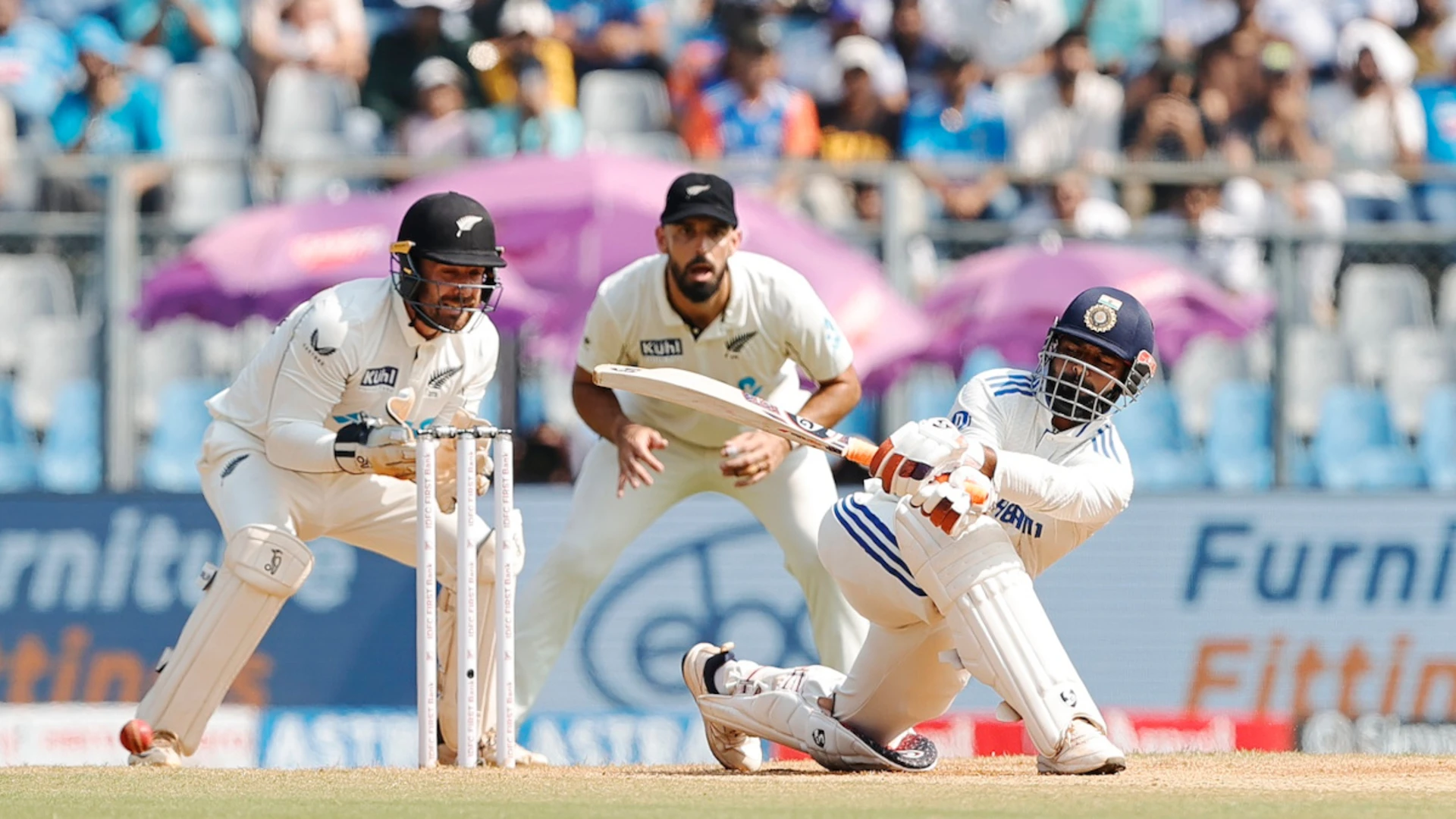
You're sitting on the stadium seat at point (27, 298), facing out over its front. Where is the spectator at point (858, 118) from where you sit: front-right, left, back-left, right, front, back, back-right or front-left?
left

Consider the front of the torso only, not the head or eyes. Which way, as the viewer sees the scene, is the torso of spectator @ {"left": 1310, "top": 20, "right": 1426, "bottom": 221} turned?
toward the camera

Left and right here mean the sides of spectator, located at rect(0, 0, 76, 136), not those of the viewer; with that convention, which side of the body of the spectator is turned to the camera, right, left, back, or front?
front

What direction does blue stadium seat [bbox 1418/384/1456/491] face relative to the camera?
toward the camera

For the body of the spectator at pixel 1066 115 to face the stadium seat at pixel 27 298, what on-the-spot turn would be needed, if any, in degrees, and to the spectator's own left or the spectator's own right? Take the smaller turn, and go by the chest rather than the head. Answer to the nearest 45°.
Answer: approximately 45° to the spectator's own right

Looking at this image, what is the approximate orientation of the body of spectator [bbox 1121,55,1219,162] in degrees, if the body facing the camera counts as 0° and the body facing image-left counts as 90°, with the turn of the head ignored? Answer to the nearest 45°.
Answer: approximately 0°

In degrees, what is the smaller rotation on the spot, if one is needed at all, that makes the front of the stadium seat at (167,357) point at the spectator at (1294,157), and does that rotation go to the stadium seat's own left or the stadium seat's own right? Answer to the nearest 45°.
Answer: approximately 90° to the stadium seat's own left

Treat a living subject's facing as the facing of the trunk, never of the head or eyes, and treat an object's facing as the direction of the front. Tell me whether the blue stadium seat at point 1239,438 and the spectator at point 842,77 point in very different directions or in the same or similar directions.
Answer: same or similar directions

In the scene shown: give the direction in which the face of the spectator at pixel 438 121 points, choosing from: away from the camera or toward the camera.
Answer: toward the camera

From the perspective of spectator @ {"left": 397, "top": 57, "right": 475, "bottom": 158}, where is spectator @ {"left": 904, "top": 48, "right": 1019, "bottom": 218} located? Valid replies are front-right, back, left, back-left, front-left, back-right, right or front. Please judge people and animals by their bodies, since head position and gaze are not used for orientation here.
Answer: left

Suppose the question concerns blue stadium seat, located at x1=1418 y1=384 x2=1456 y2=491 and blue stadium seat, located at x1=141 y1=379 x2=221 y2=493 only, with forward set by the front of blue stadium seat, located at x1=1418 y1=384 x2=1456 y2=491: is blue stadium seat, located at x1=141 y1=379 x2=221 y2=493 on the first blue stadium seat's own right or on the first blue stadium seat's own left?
on the first blue stadium seat's own right

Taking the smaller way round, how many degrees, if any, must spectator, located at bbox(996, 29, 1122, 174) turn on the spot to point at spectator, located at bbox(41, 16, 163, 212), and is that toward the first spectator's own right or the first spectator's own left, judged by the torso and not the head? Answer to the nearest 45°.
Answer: approximately 90° to the first spectator's own right

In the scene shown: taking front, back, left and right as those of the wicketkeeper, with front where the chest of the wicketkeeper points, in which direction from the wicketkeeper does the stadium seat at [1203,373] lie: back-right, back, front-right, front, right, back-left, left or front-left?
left
